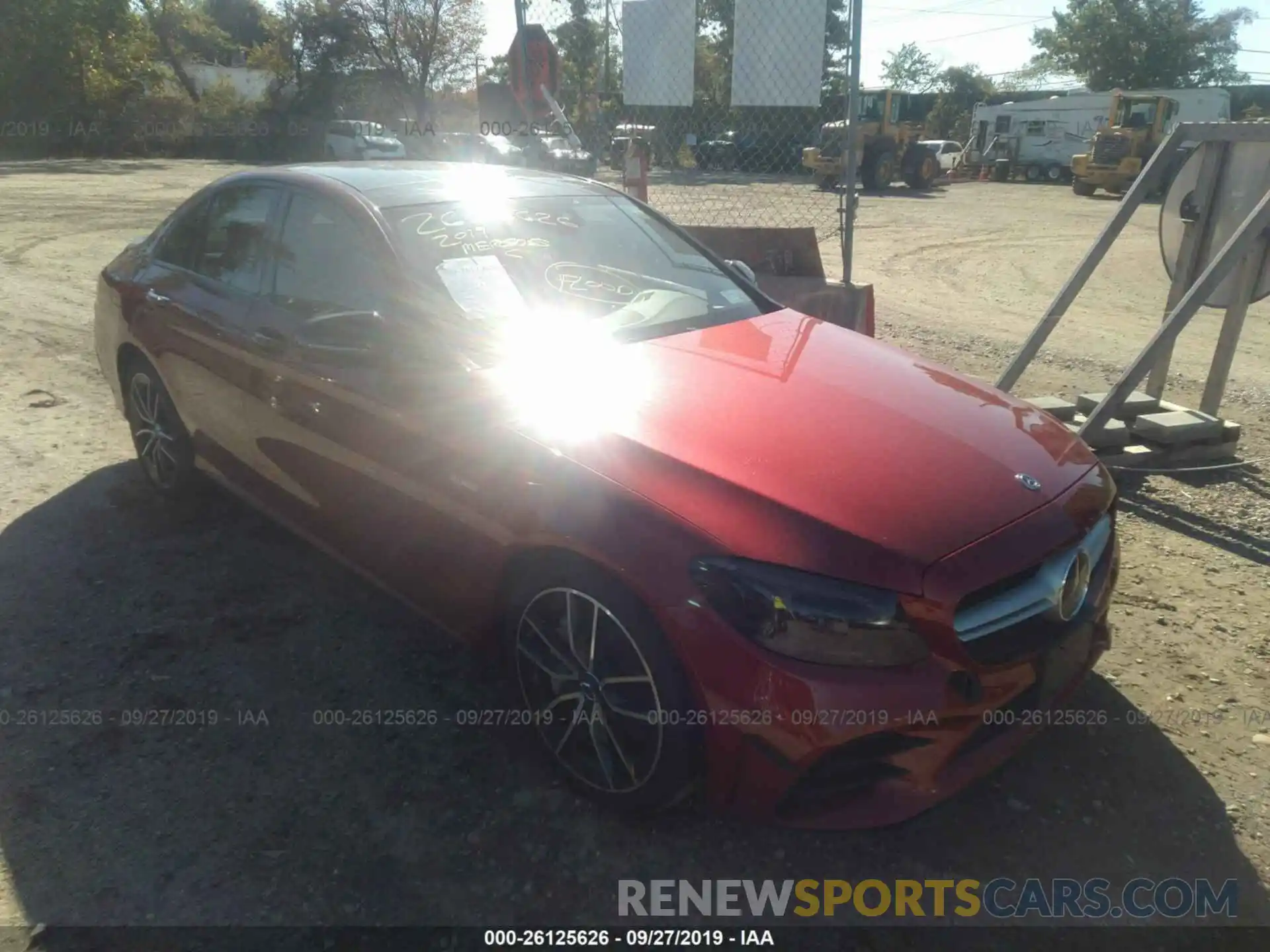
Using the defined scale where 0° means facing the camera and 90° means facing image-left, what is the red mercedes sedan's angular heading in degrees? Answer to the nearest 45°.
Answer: approximately 315°

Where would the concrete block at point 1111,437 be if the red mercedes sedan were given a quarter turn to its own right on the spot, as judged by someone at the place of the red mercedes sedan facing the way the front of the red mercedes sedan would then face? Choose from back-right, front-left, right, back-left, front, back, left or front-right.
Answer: back

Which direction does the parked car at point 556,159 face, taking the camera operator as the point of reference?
facing the viewer and to the right of the viewer

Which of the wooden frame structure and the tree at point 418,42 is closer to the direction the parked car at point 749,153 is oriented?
the tree

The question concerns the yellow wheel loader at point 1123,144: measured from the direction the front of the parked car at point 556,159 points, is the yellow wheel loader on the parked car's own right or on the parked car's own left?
on the parked car's own left

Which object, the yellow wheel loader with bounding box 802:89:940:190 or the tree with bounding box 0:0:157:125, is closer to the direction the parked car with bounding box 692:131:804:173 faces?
the tree

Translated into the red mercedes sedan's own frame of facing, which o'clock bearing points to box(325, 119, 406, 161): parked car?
The parked car is roughly at 7 o'clock from the red mercedes sedan.

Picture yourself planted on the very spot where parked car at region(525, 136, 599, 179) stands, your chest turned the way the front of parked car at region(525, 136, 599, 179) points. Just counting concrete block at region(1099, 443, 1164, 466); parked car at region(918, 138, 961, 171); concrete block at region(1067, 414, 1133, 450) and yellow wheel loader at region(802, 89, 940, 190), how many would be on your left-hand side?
2

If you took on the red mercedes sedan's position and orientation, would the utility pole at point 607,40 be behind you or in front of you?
behind

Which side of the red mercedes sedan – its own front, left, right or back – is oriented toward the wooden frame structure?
left

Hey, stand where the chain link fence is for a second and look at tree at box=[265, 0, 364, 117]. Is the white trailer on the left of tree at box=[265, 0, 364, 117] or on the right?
right

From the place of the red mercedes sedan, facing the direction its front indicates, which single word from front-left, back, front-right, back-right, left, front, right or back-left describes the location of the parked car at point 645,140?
back-left

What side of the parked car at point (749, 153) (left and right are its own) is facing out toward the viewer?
left

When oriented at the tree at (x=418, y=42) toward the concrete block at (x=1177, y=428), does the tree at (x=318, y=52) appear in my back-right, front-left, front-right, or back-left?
back-right
